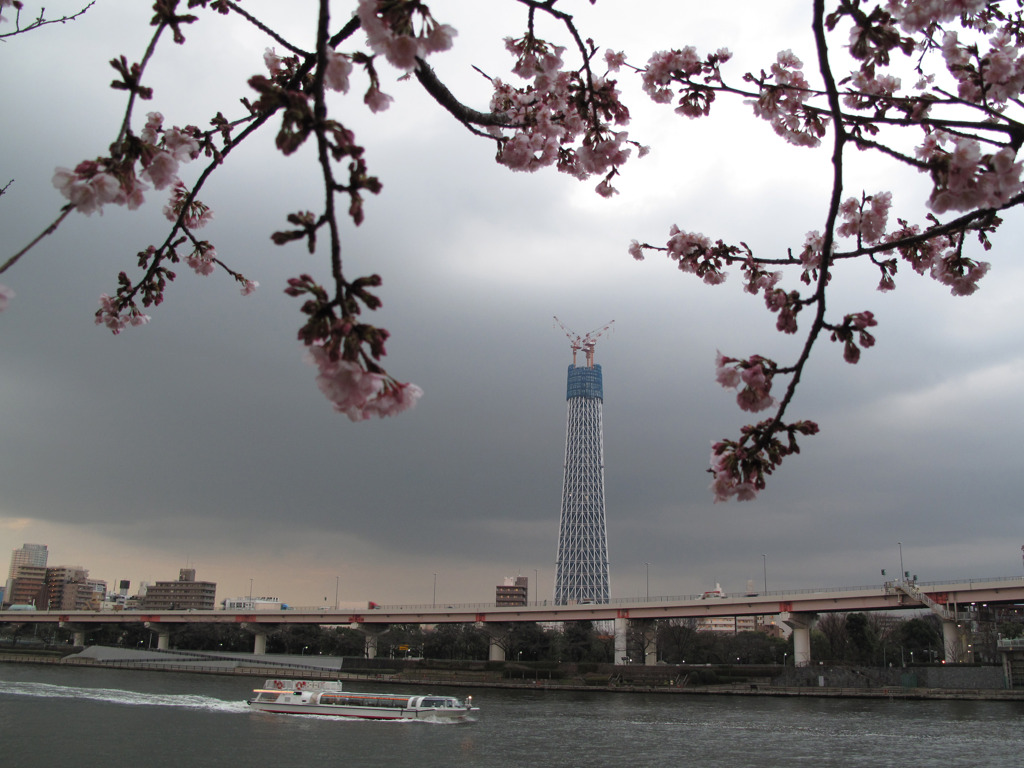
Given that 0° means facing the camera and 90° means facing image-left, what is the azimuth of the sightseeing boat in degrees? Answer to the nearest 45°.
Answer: approximately 270°
